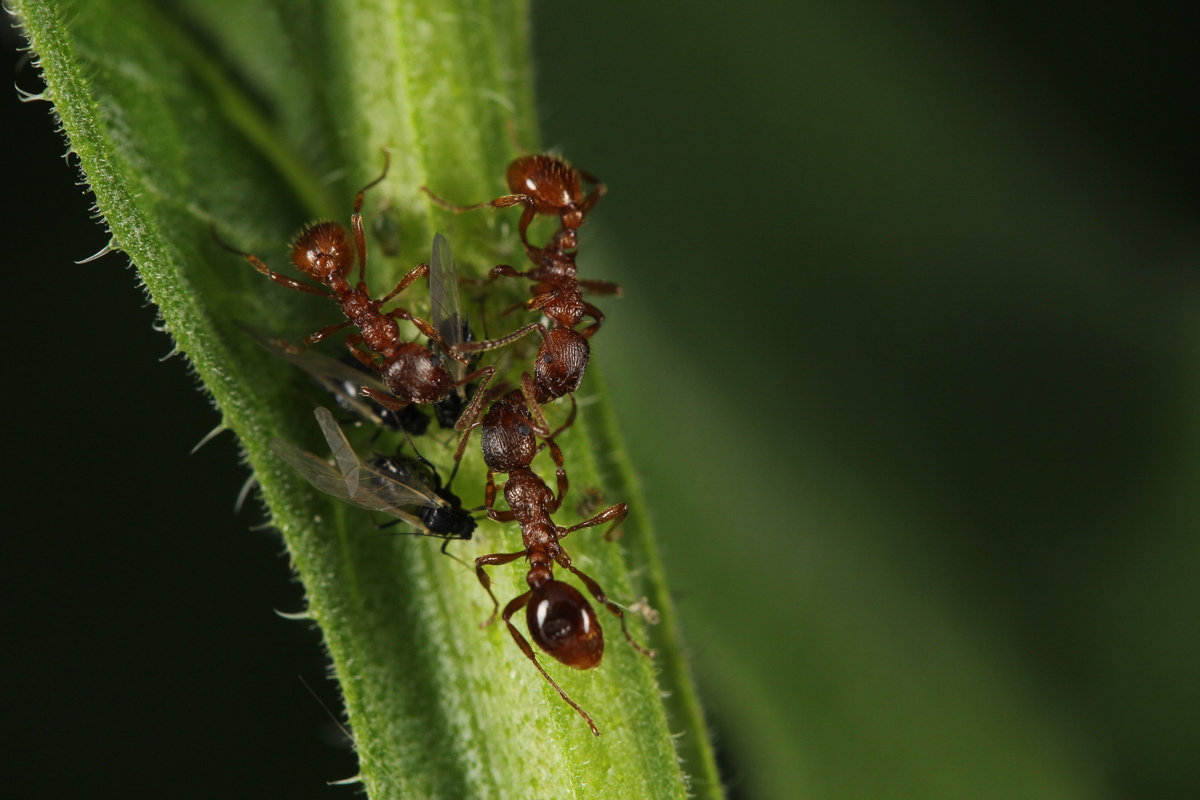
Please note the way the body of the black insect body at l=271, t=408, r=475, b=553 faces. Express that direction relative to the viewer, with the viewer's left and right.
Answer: facing the viewer and to the right of the viewer

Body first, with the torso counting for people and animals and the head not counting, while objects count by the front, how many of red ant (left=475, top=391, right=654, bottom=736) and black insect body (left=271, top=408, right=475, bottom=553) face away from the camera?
1

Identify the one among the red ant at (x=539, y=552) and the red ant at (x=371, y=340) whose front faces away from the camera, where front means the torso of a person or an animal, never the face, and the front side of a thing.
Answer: the red ant at (x=539, y=552)

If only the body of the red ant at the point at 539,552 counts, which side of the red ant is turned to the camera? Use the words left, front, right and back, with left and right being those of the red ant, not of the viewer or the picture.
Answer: back
